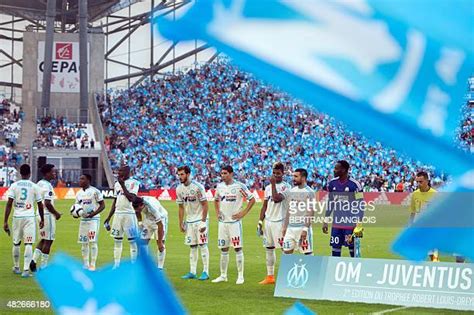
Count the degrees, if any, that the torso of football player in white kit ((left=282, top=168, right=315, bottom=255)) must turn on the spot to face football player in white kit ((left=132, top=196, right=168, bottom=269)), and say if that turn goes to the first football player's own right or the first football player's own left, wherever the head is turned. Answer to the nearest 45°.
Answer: approximately 45° to the first football player's own right

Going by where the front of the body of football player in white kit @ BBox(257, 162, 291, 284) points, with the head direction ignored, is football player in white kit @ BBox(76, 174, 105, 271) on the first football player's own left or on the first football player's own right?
on the first football player's own right

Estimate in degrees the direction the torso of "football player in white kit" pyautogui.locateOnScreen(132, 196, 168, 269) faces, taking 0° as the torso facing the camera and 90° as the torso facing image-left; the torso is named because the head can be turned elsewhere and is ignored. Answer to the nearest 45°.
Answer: approximately 45°
